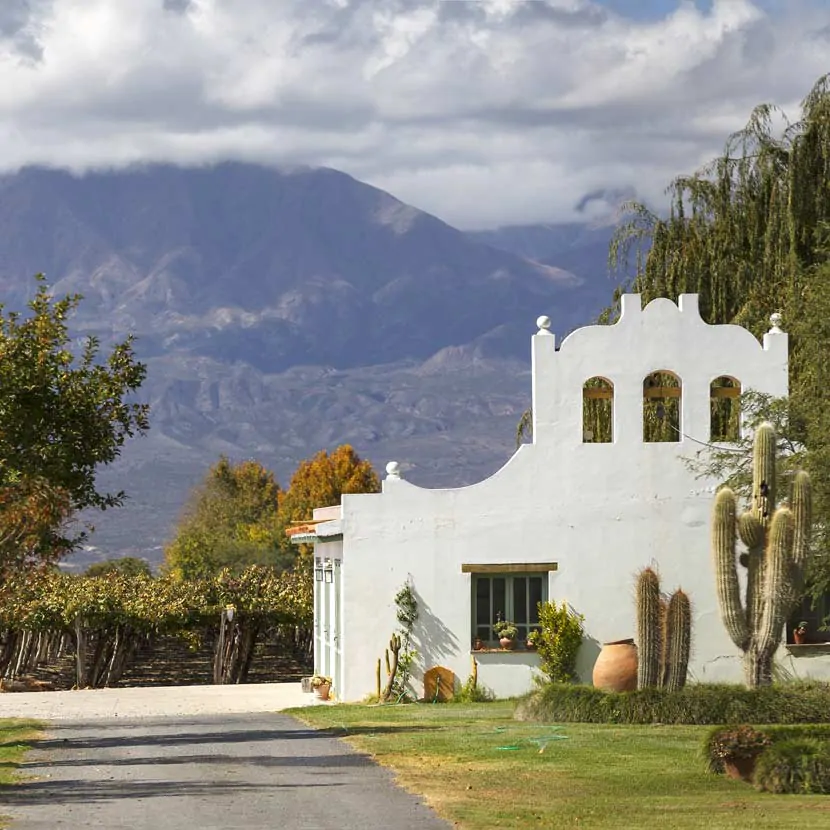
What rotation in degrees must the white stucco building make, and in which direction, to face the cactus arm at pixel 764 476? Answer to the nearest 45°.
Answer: approximately 45° to its left

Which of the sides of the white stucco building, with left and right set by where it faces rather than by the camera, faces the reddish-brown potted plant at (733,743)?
front

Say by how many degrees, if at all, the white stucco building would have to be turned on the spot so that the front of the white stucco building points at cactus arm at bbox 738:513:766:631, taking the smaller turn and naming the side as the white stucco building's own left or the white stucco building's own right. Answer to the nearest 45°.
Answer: approximately 45° to the white stucco building's own left

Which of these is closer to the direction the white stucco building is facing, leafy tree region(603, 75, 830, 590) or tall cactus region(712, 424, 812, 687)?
the tall cactus

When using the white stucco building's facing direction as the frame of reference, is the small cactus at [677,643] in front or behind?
in front

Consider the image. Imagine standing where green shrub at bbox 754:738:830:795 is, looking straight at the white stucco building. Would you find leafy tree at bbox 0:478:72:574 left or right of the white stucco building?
left

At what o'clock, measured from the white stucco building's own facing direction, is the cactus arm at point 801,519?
The cactus arm is roughly at 11 o'clock from the white stucco building.

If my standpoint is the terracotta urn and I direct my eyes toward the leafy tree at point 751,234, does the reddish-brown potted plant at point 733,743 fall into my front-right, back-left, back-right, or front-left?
back-right

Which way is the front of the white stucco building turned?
toward the camera

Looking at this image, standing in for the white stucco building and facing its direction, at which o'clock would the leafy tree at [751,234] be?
The leafy tree is roughly at 7 o'clock from the white stucco building.

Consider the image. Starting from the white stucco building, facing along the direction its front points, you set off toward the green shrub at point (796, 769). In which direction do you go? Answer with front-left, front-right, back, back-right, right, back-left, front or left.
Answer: front

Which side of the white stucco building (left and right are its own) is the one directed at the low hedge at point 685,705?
front

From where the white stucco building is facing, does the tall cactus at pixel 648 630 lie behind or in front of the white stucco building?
in front

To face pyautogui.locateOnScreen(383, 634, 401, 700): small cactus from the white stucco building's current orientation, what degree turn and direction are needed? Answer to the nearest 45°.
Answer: approximately 90° to its right

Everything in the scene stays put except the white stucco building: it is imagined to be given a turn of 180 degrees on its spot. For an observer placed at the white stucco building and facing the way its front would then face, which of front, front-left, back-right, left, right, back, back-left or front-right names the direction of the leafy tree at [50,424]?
back-left
